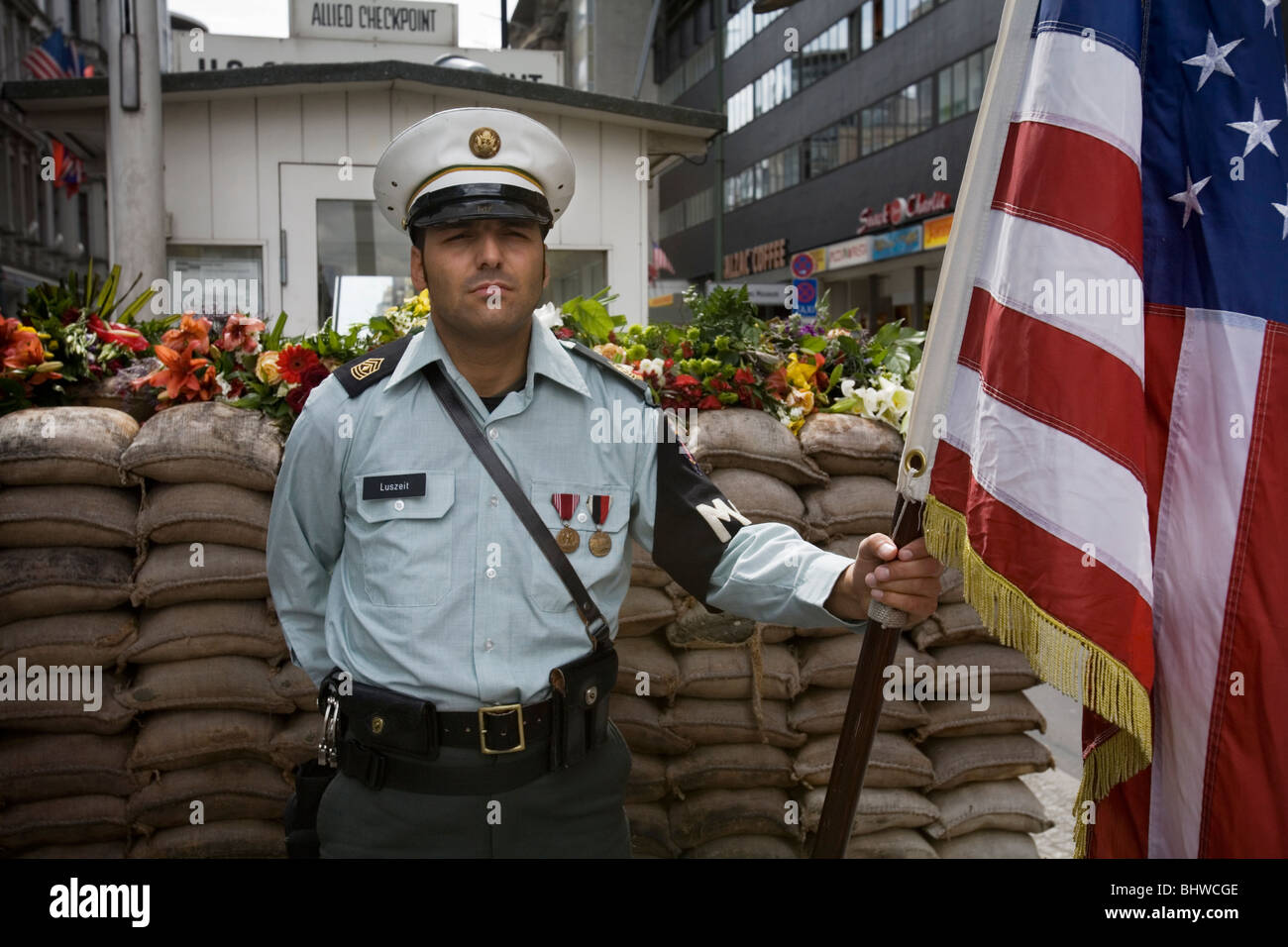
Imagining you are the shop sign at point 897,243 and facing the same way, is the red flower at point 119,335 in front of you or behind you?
in front

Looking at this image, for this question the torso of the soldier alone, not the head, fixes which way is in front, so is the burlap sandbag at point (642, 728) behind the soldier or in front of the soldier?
behind

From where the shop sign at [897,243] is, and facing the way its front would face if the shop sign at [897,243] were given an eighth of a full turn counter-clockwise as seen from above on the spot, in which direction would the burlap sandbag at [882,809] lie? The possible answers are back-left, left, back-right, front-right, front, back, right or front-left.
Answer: front

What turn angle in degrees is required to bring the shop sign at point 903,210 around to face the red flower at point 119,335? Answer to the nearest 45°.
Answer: approximately 45° to its left

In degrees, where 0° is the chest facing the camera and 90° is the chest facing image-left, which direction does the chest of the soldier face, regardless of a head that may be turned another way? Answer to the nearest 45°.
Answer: approximately 0°

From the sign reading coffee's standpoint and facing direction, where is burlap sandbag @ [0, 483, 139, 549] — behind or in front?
in front

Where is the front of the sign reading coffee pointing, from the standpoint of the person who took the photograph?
facing the viewer and to the left of the viewer

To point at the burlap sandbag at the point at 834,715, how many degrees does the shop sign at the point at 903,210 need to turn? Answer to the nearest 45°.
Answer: approximately 45° to its left

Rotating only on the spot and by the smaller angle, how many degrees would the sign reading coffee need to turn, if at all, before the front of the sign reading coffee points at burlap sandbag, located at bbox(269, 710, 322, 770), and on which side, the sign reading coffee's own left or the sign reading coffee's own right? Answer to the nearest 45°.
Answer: approximately 45° to the sign reading coffee's own left

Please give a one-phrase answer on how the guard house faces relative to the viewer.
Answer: facing the viewer

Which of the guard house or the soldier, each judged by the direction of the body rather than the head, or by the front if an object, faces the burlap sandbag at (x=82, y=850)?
the guard house

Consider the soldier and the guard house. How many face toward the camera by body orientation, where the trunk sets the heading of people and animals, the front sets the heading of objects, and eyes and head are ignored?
2
